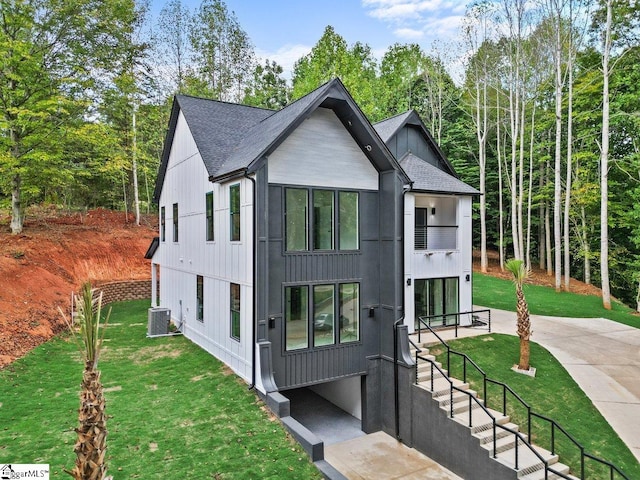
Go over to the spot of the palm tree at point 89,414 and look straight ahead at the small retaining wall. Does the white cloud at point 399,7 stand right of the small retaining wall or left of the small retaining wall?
right

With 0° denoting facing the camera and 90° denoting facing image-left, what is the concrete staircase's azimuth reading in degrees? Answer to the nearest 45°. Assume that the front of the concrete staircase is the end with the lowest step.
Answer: approximately 315°

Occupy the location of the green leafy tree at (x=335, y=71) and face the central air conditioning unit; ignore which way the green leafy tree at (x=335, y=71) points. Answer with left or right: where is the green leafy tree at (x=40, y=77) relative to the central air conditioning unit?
right

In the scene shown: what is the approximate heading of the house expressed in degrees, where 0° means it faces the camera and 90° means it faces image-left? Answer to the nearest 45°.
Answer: approximately 315°

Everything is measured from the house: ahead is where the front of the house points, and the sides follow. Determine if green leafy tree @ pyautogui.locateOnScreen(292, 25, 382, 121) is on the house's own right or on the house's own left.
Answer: on the house's own left

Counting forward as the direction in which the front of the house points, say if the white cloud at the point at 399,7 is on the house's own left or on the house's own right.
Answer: on the house's own left
